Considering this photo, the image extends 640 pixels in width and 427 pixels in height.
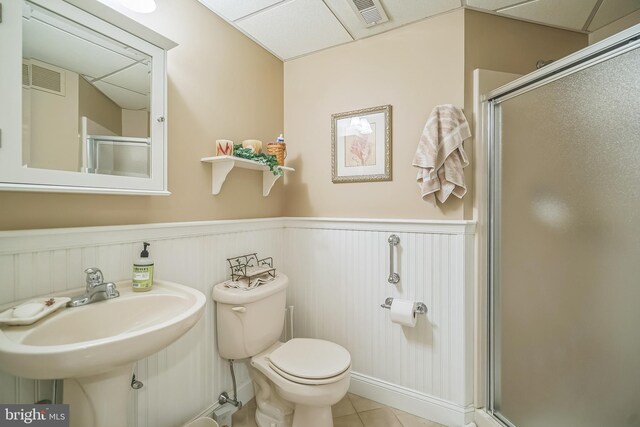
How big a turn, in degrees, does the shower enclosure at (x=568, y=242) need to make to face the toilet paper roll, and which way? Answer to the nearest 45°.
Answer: approximately 45° to its right

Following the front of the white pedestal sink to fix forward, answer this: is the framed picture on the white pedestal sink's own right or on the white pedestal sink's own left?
on the white pedestal sink's own left

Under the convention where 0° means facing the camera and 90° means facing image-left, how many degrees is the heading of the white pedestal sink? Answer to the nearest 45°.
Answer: approximately 315°

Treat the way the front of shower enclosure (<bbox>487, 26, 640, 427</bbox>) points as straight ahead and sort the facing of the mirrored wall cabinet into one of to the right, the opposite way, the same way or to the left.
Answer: the opposite way

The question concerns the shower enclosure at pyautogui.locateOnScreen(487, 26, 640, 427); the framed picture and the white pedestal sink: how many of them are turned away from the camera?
0

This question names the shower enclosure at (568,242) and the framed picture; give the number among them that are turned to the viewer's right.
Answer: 0

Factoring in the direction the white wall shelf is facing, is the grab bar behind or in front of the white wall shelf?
in front

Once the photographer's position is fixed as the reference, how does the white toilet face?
facing the viewer and to the right of the viewer

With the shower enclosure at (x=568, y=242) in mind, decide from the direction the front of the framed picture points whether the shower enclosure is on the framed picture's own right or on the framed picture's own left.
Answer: on the framed picture's own left

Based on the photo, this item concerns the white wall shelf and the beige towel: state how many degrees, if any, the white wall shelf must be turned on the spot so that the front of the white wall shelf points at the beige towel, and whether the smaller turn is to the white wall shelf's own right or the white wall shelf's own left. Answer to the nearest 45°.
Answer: approximately 45° to the white wall shelf's own left

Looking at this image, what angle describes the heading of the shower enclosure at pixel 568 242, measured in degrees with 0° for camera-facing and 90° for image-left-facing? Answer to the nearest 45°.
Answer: approximately 45°

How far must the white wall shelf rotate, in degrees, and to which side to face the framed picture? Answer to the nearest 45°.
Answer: approximately 45° to its left
